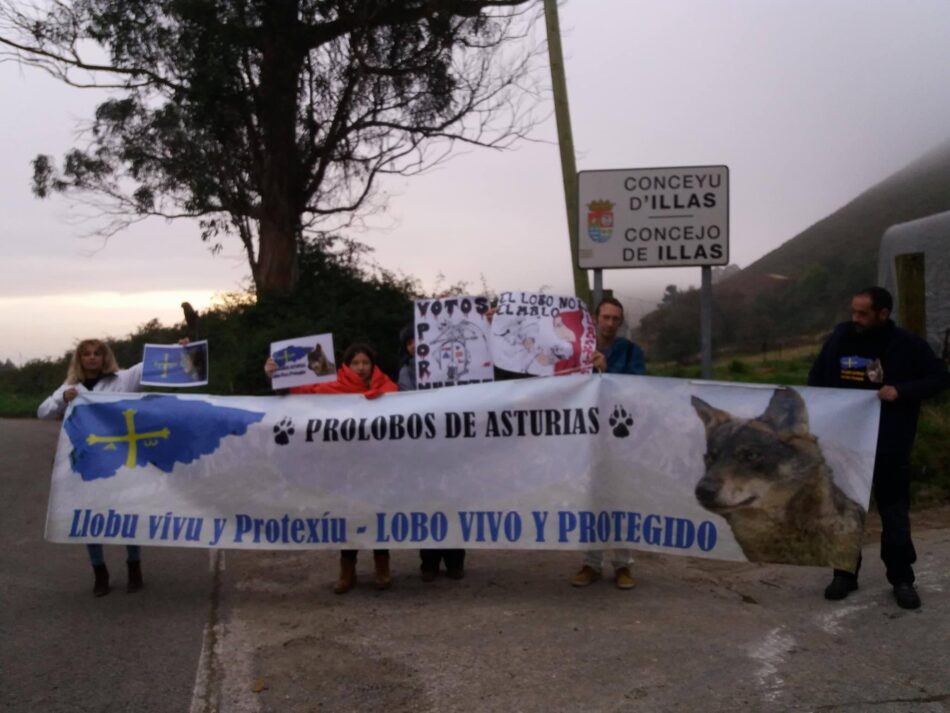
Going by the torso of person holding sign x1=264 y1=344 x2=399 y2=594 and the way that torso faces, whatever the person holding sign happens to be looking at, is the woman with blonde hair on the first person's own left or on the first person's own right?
on the first person's own right

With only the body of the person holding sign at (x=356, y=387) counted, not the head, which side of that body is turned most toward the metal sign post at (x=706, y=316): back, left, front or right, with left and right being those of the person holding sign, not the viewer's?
left

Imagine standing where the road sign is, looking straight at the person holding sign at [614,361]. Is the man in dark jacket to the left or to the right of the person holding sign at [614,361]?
left

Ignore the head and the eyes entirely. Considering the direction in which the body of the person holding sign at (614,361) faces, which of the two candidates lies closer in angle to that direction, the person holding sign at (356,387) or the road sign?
the person holding sign

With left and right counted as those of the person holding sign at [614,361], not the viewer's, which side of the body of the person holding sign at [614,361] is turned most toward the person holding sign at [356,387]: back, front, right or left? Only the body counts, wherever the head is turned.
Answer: right

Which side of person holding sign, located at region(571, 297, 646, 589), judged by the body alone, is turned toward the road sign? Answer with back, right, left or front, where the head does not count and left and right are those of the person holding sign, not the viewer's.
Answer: back

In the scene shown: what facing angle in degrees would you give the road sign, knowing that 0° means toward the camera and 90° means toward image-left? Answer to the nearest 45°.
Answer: approximately 0°
